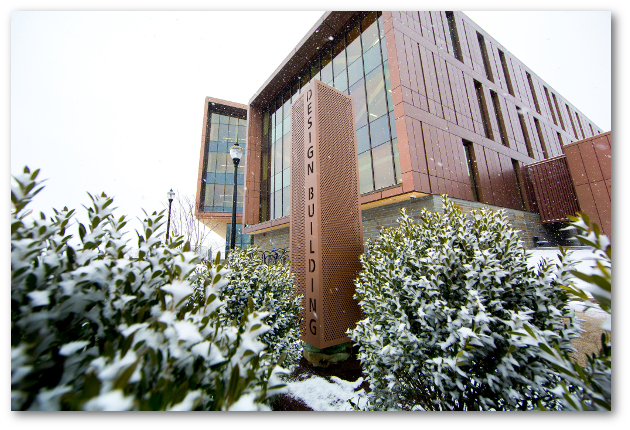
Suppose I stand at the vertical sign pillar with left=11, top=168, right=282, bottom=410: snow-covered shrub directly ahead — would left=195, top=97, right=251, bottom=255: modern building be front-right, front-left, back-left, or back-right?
back-right
